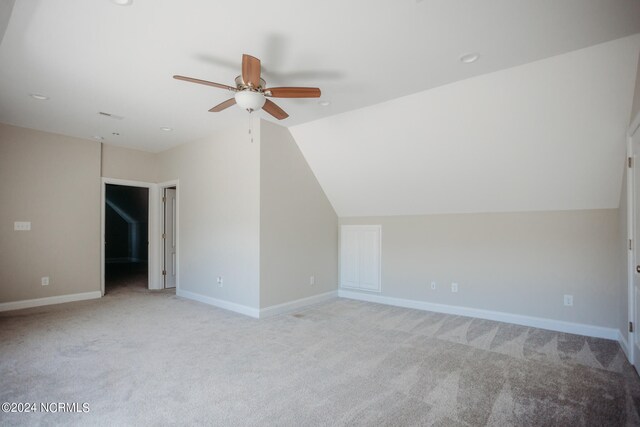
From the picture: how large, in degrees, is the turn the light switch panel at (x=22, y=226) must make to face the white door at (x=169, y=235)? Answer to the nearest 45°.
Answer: approximately 90° to its left

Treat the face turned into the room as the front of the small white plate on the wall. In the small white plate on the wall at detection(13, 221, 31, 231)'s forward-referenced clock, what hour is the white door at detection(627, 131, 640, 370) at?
The white door is roughly at 11 o'clock from the small white plate on the wall.

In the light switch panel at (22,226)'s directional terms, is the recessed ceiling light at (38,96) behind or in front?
in front

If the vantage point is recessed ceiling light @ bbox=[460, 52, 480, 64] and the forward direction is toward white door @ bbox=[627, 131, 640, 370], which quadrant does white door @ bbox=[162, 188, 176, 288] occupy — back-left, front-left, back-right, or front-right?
back-left

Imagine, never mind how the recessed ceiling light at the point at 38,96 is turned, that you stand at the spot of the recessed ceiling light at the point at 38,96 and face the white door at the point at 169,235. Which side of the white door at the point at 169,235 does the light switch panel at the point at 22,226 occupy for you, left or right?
left

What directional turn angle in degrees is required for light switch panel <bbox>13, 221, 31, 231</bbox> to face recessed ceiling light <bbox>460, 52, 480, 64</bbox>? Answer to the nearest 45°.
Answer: approximately 45° to its left

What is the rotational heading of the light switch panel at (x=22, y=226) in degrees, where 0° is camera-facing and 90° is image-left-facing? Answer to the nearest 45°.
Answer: approximately 0°

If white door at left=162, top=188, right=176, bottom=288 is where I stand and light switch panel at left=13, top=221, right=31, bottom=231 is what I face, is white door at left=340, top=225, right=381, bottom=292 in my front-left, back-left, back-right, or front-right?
back-left

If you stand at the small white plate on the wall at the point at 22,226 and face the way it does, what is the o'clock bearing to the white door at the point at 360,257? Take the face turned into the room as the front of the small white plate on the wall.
The white door is roughly at 10 o'clock from the small white plate on the wall.
